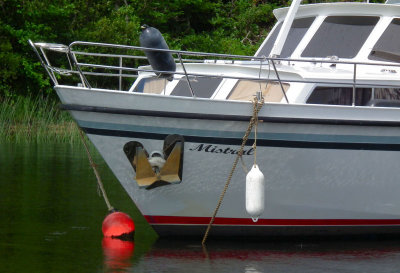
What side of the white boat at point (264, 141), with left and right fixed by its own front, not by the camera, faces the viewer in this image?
left
